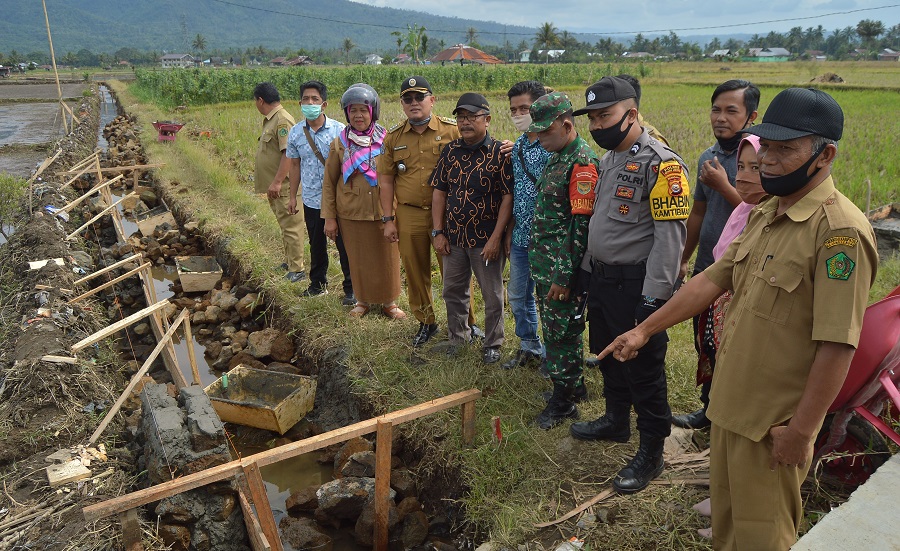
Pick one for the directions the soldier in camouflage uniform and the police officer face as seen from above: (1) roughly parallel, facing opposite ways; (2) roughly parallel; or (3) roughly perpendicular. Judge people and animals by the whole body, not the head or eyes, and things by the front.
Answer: roughly parallel

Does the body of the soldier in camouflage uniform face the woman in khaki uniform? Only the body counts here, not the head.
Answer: no

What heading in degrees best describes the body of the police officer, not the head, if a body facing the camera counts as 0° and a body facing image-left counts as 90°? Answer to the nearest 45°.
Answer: approximately 45°

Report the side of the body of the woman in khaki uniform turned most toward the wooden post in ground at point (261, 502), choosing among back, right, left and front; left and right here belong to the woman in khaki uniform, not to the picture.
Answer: front

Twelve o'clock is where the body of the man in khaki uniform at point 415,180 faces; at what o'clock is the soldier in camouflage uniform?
The soldier in camouflage uniform is roughly at 11 o'clock from the man in khaki uniform.

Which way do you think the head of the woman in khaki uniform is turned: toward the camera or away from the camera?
toward the camera

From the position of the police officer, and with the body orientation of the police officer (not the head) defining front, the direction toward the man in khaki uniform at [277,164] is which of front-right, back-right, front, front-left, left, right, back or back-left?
right

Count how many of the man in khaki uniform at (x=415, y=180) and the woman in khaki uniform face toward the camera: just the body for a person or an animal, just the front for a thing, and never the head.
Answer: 2

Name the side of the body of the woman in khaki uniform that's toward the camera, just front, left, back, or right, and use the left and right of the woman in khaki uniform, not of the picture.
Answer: front

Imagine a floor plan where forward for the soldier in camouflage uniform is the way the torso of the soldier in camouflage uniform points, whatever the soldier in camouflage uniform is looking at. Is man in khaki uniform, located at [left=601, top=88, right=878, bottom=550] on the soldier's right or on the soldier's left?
on the soldier's left

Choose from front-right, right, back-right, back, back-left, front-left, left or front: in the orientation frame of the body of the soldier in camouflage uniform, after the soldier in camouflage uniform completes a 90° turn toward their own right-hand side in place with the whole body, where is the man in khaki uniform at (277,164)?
front

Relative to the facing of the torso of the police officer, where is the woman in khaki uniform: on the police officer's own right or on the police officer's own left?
on the police officer's own right

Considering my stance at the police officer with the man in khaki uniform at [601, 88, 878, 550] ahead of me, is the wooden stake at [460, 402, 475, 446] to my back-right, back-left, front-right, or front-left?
back-right

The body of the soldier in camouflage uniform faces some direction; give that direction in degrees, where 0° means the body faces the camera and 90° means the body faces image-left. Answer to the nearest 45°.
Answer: approximately 45°

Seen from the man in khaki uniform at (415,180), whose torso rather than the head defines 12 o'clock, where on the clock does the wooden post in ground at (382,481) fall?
The wooden post in ground is roughly at 12 o'clock from the man in khaki uniform.

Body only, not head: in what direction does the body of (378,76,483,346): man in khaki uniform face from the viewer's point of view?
toward the camera

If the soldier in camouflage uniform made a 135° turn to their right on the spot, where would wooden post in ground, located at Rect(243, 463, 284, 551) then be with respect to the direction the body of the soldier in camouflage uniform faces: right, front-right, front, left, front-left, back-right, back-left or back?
back-left

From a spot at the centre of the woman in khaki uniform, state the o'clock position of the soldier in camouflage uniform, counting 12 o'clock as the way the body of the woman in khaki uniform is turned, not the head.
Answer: The soldier in camouflage uniform is roughly at 11 o'clock from the woman in khaki uniform.

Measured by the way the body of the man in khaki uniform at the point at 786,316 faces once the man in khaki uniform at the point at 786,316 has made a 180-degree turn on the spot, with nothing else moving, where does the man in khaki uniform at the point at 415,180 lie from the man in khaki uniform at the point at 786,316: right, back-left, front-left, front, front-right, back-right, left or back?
left

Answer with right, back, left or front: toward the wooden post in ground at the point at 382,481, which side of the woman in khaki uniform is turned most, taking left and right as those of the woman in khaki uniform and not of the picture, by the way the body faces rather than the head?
front
